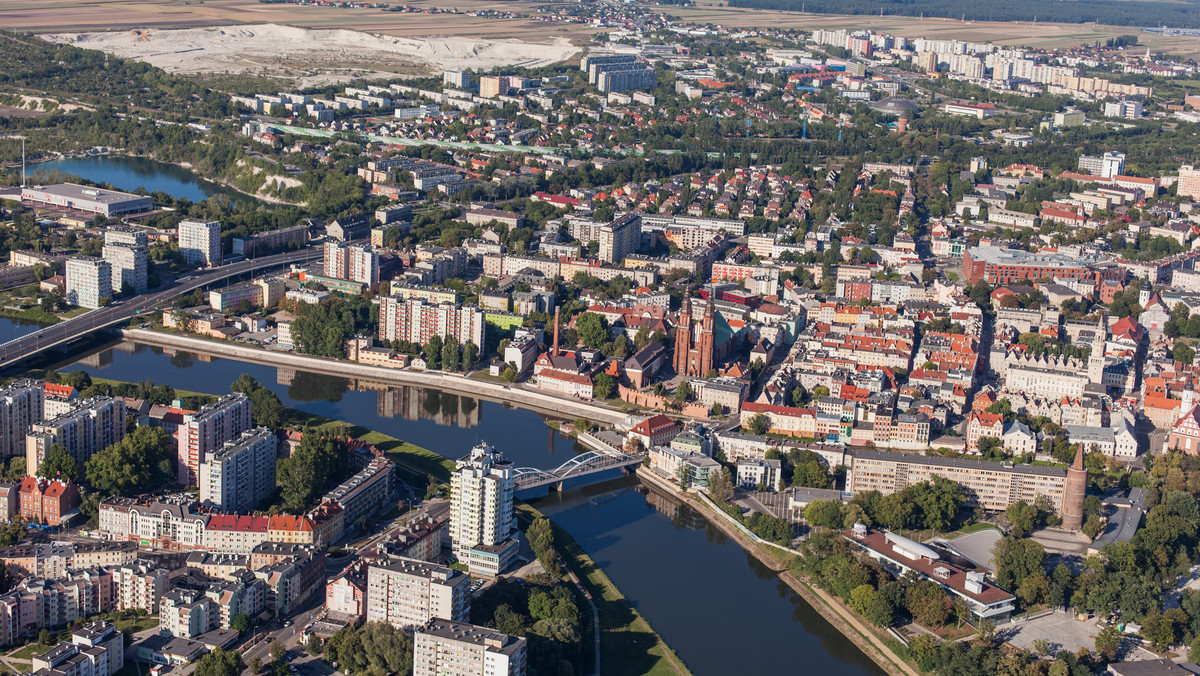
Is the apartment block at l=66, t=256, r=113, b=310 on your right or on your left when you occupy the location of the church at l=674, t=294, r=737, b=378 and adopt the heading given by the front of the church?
on your right

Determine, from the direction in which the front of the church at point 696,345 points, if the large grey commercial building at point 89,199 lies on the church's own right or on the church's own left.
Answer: on the church's own right

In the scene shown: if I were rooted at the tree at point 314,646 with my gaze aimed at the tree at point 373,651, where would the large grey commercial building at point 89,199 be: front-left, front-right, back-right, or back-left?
back-left

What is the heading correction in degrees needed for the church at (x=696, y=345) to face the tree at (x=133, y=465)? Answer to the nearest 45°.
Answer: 0° — it already faces it

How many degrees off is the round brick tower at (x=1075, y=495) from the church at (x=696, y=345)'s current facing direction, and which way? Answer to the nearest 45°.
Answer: approximately 90° to its left

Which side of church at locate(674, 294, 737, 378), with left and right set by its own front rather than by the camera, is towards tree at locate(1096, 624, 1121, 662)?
left

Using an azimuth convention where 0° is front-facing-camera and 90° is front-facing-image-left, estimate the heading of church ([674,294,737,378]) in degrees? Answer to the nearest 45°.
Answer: approximately 45°

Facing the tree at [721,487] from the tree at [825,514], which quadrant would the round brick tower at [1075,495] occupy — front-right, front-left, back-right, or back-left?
back-right
